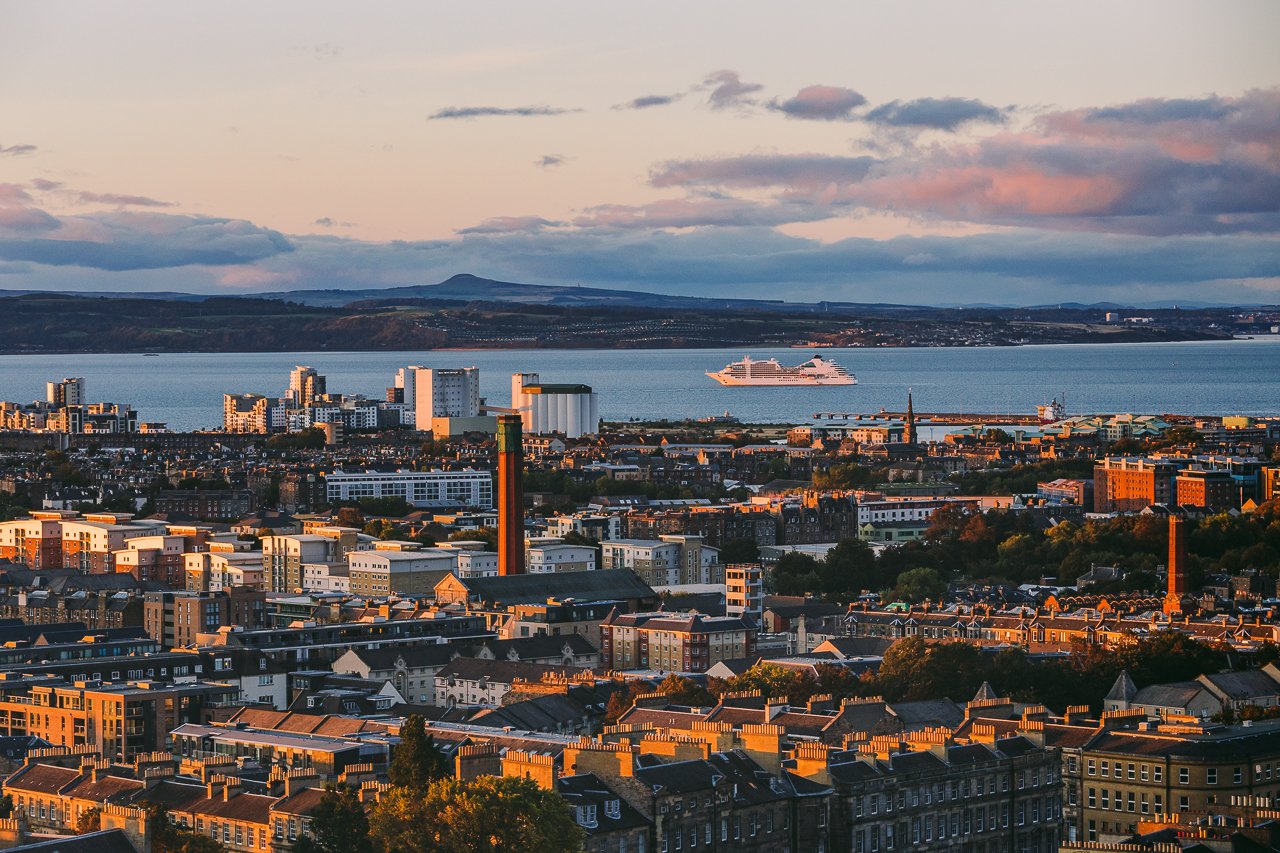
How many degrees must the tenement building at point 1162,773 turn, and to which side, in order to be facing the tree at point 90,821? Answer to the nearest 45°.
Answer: approximately 45° to its right

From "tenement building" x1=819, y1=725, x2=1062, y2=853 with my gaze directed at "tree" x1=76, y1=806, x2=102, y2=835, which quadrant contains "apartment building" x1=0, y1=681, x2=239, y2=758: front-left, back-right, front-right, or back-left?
front-right

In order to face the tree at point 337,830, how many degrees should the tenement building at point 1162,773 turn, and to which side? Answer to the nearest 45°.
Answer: approximately 45° to its right

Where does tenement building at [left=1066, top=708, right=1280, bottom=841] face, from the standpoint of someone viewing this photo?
facing the viewer

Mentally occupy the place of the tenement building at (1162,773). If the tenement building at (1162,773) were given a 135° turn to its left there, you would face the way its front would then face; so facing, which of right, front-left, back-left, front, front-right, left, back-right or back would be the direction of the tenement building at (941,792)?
back

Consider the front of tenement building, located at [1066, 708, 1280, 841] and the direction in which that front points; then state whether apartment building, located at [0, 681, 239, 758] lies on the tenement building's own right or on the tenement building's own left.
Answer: on the tenement building's own right

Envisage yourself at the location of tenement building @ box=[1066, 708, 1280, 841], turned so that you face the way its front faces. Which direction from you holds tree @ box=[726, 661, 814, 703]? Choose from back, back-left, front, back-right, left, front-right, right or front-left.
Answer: back-right

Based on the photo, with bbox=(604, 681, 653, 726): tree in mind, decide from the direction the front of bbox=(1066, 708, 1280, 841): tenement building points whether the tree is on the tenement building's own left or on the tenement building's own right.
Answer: on the tenement building's own right

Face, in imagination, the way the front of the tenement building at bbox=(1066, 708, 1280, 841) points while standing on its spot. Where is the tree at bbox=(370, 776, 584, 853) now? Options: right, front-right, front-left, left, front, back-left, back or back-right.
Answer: front-right

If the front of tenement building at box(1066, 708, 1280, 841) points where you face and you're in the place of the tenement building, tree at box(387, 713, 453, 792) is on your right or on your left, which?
on your right

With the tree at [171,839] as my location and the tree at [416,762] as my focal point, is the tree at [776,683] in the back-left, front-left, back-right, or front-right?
front-left
